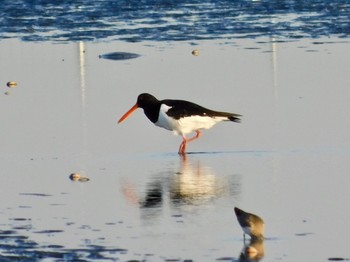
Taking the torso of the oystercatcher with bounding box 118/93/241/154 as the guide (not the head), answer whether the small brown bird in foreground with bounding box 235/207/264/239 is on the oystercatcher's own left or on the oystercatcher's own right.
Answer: on the oystercatcher's own left

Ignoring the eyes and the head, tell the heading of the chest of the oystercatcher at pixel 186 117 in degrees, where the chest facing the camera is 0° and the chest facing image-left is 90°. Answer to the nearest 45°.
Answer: approximately 90°
